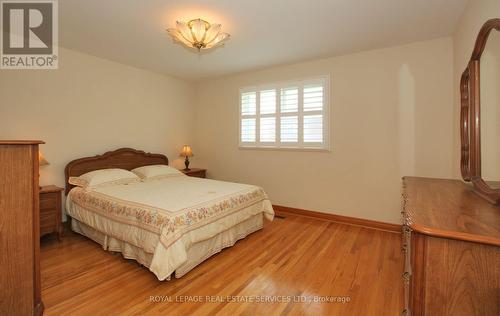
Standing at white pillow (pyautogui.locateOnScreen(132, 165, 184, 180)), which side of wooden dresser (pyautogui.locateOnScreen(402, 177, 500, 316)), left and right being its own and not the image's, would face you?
front

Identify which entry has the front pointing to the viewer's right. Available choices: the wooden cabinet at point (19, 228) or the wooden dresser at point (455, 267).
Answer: the wooden cabinet

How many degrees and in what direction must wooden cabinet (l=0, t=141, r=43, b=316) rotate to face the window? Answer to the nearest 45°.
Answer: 0° — it already faces it

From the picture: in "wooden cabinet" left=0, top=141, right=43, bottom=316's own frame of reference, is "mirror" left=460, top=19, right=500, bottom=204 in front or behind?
in front

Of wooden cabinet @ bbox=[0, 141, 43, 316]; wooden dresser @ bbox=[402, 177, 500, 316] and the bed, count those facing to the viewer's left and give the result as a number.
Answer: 1

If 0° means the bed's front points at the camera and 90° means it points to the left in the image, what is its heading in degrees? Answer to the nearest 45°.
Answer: approximately 315°

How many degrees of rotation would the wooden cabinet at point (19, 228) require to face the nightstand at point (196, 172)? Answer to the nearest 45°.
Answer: approximately 45° to its left

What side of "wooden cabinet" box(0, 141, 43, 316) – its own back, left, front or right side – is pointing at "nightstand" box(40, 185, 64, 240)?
left

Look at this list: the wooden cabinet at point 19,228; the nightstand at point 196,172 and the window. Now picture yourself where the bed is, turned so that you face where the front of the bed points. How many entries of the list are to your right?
1

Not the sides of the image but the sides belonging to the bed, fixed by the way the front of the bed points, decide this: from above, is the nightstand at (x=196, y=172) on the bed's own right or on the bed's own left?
on the bed's own left

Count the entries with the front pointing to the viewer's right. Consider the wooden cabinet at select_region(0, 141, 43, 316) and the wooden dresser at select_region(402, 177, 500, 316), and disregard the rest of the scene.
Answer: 1

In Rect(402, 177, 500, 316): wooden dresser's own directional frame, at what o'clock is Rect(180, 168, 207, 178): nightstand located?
The nightstand is roughly at 1 o'clock from the wooden dresser.

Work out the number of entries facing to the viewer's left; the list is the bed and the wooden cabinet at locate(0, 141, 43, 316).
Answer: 0

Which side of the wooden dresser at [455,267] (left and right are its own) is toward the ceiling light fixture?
front

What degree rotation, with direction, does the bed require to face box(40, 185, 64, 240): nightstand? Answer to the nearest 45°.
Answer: approximately 180°

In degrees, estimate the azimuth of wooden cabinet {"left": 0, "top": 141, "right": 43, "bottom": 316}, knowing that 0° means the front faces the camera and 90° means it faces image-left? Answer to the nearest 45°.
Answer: approximately 270°

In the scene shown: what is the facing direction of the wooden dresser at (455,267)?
to the viewer's left
